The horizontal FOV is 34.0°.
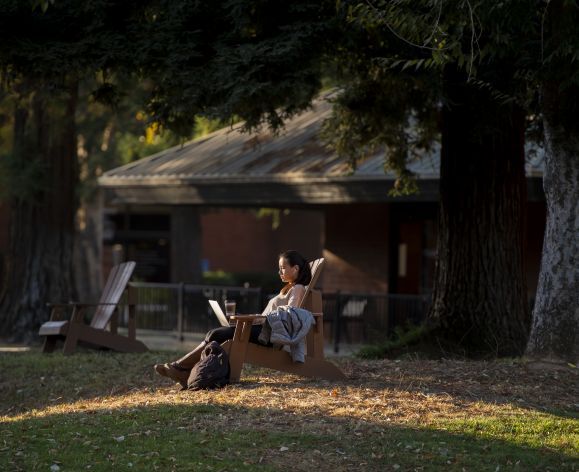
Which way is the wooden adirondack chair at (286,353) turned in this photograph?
to the viewer's left

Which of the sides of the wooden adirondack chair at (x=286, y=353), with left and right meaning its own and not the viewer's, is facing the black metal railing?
right

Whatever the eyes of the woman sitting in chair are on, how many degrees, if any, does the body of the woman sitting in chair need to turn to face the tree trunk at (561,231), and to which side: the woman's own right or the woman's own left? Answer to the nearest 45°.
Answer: approximately 180°

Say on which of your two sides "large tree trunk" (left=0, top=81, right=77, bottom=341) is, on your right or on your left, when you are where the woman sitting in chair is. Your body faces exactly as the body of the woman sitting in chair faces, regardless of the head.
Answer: on your right

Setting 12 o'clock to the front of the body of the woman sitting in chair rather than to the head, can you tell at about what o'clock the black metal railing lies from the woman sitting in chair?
The black metal railing is roughly at 3 o'clock from the woman sitting in chair.

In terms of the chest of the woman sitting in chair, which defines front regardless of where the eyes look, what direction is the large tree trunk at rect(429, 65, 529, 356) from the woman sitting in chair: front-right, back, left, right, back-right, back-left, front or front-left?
back-right

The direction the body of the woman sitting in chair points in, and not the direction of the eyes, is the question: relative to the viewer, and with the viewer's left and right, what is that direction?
facing to the left of the viewer

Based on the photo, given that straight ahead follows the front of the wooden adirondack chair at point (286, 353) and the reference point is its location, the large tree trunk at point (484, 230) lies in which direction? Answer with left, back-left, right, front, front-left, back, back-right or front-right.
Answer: back-right

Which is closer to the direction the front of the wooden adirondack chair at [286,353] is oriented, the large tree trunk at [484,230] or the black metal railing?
the black metal railing
